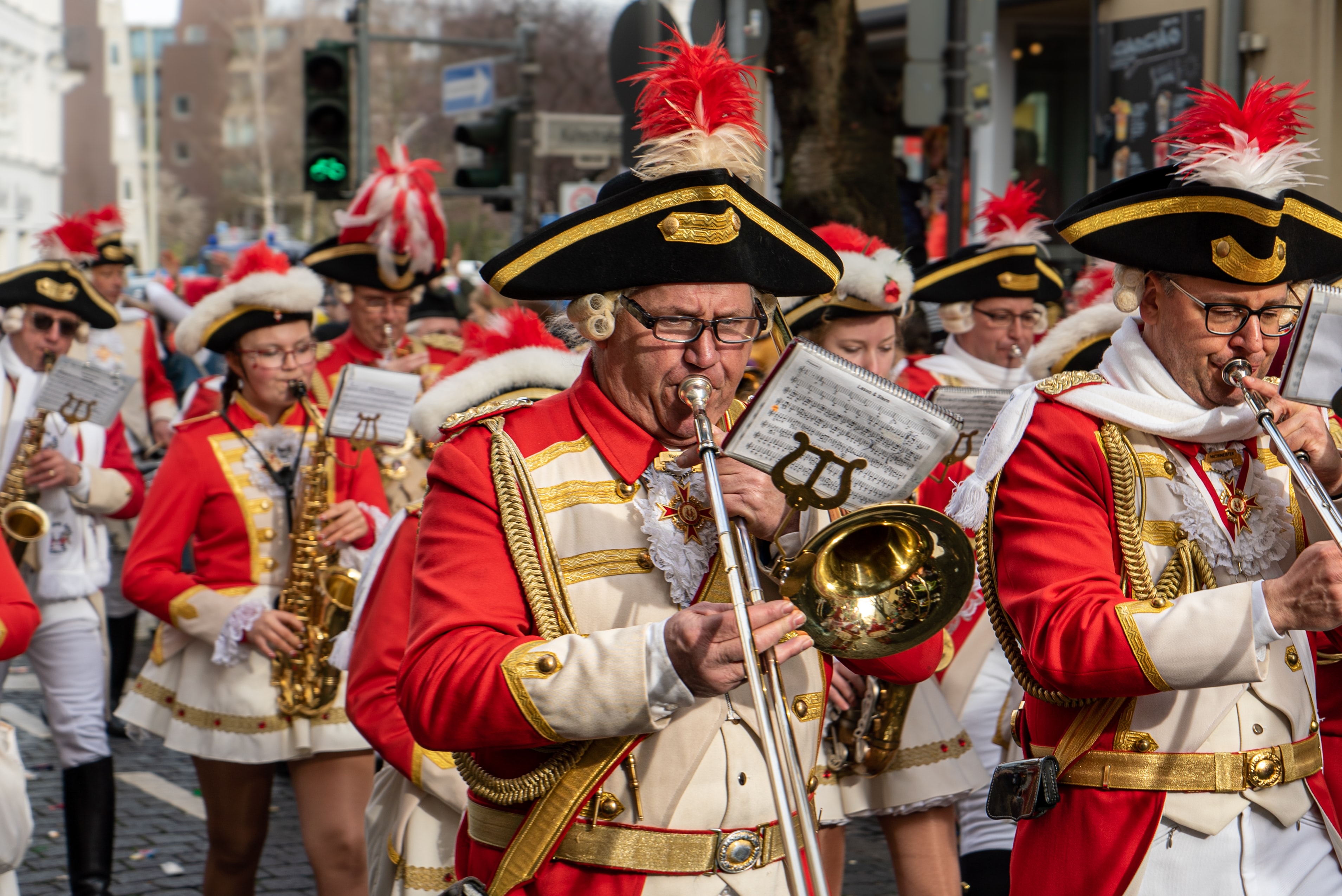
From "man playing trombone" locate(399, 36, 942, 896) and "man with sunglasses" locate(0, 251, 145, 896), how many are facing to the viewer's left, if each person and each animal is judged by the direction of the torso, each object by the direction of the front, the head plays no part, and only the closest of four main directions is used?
0

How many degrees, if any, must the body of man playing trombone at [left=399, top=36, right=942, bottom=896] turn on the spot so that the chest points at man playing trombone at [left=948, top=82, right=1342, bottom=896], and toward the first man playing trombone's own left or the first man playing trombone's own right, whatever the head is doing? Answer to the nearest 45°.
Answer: approximately 45° to the first man playing trombone's own left

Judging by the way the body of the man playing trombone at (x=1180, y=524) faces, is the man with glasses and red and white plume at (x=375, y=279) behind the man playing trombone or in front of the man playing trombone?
behind

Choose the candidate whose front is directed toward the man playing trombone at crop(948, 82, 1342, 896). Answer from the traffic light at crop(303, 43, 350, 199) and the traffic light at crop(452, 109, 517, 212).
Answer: the traffic light at crop(303, 43, 350, 199)

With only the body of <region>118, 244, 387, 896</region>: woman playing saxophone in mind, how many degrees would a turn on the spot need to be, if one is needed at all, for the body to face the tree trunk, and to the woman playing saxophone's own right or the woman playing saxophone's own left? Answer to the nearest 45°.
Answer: approximately 90° to the woman playing saxophone's own left

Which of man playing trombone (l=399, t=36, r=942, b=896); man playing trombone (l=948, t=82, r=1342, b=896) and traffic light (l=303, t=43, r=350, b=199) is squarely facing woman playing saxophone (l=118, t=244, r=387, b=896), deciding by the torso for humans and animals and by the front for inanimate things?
the traffic light

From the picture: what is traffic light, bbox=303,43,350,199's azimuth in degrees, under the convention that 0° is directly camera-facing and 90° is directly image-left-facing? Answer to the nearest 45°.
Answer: approximately 0°

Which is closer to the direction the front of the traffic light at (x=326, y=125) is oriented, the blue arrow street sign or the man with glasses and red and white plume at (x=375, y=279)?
the man with glasses and red and white plume

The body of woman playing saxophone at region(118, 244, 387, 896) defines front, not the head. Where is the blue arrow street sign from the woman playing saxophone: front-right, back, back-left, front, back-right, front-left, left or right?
back-left

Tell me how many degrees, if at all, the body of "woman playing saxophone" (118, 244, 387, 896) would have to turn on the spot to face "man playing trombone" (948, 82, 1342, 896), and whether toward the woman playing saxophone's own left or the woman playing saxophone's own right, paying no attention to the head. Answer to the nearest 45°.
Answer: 0° — they already face them

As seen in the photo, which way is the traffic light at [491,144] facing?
to the viewer's left

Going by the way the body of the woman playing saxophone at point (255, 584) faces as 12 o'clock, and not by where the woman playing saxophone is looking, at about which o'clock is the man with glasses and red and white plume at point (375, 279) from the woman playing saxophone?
The man with glasses and red and white plume is roughly at 8 o'clock from the woman playing saxophone.

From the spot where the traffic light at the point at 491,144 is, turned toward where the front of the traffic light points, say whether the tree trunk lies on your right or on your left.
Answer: on your left
